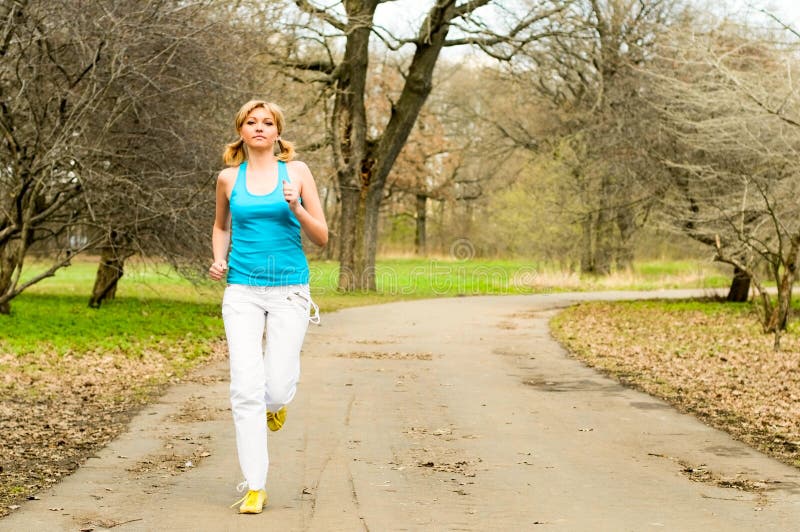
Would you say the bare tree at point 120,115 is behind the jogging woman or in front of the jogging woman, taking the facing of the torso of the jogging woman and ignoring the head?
behind

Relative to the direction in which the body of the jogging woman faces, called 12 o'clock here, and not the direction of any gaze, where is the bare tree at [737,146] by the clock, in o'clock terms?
The bare tree is roughly at 7 o'clock from the jogging woman.

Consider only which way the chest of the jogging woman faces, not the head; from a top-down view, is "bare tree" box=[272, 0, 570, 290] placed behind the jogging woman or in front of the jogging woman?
behind

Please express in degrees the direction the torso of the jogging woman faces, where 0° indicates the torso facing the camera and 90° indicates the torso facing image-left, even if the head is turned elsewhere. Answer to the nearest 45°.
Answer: approximately 0°

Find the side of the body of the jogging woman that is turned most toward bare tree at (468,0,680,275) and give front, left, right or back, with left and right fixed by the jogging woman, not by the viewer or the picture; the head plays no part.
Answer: back
